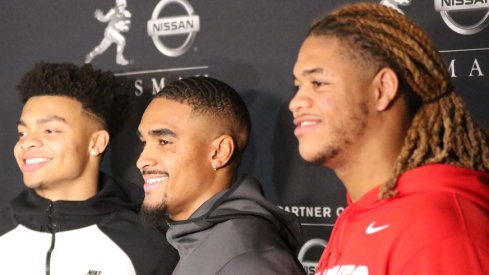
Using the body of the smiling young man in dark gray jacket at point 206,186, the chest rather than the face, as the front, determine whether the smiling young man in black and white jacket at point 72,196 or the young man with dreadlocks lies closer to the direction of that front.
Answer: the smiling young man in black and white jacket

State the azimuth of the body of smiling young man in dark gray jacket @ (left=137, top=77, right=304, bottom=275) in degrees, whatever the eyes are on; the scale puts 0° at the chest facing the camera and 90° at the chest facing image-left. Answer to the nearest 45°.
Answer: approximately 90°

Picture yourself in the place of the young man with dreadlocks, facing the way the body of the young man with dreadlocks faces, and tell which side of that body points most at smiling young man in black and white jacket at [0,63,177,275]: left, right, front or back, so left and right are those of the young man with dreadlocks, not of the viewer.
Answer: right

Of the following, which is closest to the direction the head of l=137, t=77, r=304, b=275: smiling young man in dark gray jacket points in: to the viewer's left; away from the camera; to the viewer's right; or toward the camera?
to the viewer's left

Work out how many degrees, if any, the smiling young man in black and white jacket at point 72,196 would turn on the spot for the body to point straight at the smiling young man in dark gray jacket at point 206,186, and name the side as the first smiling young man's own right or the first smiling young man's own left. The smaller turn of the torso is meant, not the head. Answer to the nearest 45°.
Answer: approximately 90° to the first smiling young man's own left

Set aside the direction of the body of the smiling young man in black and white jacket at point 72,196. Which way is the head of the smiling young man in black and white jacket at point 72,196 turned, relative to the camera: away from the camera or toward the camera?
toward the camera

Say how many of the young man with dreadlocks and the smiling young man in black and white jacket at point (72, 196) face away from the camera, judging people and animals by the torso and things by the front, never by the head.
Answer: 0

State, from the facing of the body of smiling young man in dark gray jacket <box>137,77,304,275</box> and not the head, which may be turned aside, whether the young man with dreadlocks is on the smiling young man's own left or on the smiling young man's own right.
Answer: on the smiling young man's own left

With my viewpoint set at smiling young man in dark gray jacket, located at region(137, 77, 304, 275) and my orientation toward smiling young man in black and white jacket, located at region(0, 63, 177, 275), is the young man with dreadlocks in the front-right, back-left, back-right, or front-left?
back-left

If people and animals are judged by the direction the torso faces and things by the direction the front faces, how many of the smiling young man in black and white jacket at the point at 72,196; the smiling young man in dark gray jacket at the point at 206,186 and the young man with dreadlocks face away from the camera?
0

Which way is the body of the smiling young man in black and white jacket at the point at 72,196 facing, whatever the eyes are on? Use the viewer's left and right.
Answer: facing the viewer and to the left of the viewer

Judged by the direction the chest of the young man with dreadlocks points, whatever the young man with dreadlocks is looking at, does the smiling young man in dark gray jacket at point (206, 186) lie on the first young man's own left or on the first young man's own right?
on the first young man's own right

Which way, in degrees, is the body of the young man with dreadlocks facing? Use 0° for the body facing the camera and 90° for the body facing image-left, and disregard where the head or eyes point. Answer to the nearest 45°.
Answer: approximately 45°
